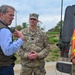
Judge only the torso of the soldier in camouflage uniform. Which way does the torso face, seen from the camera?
toward the camera
